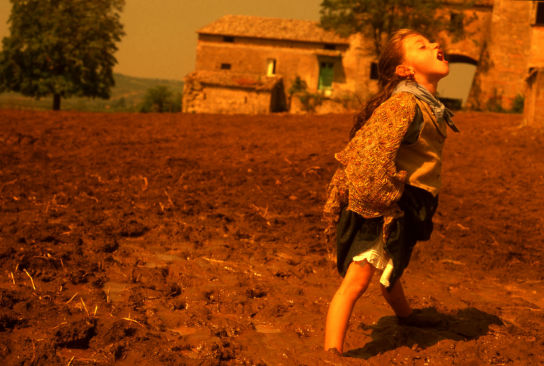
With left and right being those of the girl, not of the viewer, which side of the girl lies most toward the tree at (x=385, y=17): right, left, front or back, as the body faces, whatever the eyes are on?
left

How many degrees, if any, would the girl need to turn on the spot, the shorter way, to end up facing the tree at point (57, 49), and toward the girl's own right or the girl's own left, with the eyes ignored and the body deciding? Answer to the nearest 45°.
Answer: approximately 135° to the girl's own left

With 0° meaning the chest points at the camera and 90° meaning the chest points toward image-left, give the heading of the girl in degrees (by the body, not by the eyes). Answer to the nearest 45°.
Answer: approximately 270°
